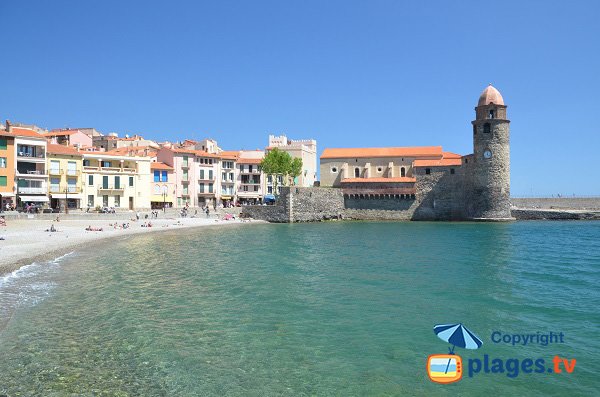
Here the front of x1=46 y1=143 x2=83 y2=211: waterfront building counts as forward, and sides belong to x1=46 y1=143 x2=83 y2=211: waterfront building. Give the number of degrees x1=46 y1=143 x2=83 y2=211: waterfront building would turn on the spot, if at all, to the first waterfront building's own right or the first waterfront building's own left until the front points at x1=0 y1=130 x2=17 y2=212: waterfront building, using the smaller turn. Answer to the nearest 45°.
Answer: approximately 45° to the first waterfront building's own right

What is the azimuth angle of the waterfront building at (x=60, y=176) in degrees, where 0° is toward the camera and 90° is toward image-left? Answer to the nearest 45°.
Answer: approximately 0°

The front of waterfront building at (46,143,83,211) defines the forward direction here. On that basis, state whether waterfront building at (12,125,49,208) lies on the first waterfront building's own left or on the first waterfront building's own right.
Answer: on the first waterfront building's own right
